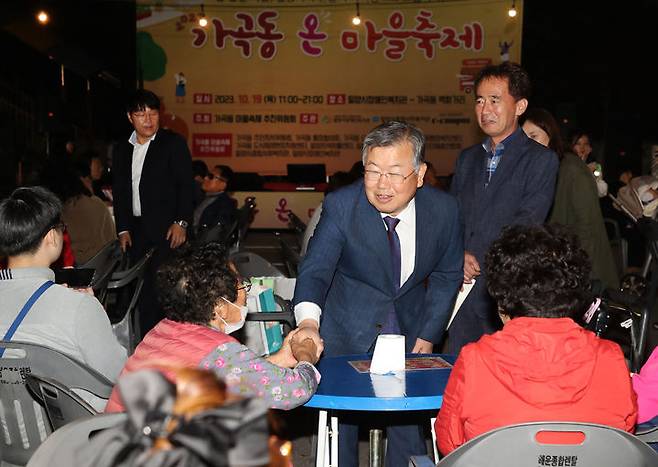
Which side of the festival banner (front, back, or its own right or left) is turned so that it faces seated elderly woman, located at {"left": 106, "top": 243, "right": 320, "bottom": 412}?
front

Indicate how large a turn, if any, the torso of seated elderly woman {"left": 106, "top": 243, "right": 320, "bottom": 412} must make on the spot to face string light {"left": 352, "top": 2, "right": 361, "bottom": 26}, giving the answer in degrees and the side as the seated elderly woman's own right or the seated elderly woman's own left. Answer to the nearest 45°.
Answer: approximately 45° to the seated elderly woman's own left

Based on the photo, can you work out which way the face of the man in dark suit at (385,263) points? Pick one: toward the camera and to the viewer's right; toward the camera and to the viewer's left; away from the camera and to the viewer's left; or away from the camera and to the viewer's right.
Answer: toward the camera and to the viewer's left

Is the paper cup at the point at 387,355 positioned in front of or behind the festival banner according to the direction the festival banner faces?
in front

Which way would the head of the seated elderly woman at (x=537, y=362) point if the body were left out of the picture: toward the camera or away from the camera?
away from the camera

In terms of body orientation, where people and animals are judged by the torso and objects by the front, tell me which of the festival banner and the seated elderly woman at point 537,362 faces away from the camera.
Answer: the seated elderly woman

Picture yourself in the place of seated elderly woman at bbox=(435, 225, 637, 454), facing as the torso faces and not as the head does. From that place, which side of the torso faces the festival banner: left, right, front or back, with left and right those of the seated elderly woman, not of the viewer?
front

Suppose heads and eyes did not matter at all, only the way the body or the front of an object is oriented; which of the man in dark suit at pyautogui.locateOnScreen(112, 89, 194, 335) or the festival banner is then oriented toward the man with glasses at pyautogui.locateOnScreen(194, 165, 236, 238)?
the festival banner

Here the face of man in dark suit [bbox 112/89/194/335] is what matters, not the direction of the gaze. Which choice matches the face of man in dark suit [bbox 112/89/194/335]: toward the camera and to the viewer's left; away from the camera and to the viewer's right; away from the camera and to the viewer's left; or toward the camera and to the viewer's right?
toward the camera and to the viewer's right

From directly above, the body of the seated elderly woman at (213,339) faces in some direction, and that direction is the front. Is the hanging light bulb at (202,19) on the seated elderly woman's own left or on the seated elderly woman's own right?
on the seated elderly woman's own left

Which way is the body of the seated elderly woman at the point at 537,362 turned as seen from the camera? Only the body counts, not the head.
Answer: away from the camera

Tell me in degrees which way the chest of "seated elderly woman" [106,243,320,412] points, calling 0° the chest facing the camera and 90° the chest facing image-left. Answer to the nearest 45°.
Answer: approximately 225°

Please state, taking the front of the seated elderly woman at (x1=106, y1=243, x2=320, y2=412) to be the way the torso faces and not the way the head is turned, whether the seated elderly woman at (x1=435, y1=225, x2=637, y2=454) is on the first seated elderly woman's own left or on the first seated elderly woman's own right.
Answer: on the first seated elderly woman's own right

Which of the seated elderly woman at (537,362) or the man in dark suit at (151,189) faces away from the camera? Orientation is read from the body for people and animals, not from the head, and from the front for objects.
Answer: the seated elderly woman
